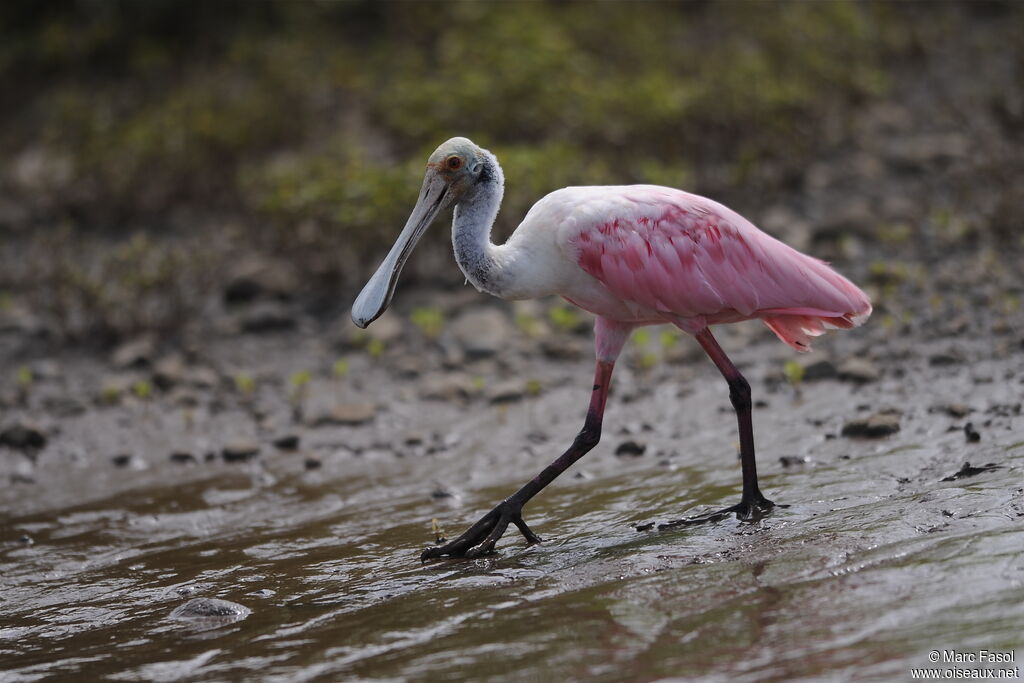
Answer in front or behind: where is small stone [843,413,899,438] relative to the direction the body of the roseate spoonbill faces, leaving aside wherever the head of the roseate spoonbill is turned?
behind

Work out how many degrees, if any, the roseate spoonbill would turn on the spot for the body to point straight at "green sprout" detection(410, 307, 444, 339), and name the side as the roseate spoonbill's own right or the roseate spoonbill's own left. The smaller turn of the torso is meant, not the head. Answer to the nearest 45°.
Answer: approximately 90° to the roseate spoonbill's own right

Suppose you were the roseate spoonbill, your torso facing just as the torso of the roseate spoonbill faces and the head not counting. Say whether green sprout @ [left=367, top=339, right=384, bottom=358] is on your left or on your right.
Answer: on your right

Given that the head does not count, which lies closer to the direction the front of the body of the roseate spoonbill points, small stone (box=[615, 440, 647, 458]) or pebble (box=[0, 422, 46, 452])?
the pebble

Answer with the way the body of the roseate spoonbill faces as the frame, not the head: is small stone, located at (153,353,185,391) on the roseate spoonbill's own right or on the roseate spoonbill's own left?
on the roseate spoonbill's own right

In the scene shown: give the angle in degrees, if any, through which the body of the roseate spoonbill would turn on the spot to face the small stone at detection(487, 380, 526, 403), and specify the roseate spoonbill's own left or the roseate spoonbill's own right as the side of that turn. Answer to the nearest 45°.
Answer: approximately 90° to the roseate spoonbill's own right

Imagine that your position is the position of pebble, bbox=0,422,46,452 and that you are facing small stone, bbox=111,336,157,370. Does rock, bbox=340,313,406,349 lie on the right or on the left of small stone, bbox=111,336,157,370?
right

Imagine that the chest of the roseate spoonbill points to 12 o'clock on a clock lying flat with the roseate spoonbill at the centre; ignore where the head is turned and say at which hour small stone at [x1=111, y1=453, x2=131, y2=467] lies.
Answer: The small stone is roughly at 1 o'clock from the roseate spoonbill.

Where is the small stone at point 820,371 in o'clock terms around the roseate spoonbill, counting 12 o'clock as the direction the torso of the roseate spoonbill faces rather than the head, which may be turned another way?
The small stone is roughly at 4 o'clock from the roseate spoonbill.

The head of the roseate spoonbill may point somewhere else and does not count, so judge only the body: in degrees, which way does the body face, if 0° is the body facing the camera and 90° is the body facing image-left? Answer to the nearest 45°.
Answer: approximately 90°
